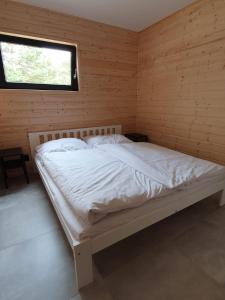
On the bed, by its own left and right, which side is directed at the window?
back

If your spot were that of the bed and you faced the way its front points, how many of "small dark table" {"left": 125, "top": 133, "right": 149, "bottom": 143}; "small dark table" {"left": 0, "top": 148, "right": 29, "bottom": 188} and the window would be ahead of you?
0

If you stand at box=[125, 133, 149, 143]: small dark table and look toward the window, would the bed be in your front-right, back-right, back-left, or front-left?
front-left

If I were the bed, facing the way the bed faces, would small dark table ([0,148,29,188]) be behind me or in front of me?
behind

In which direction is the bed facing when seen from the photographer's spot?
facing the viewer and to the right of the viewer

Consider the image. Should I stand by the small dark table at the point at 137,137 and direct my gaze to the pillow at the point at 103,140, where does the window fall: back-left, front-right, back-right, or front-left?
front-right

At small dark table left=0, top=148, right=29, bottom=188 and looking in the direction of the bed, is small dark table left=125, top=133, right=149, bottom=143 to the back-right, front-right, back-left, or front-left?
front-left

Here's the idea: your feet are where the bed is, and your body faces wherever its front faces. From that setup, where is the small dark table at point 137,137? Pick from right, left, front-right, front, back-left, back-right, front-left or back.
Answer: back-left
